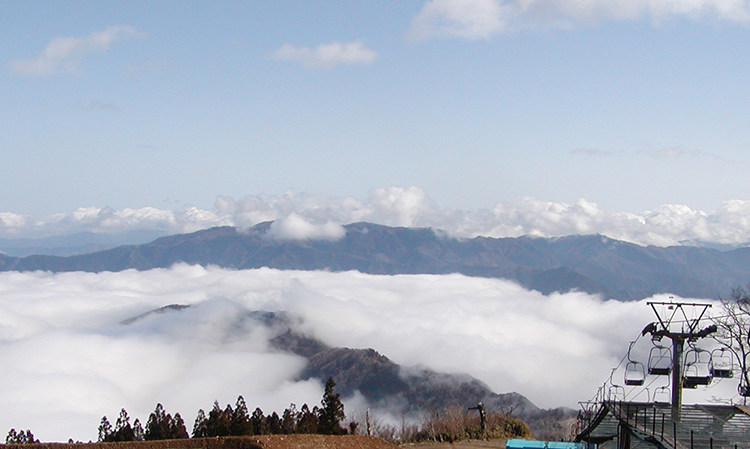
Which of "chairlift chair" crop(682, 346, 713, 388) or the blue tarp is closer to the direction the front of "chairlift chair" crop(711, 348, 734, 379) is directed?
the blue tarp

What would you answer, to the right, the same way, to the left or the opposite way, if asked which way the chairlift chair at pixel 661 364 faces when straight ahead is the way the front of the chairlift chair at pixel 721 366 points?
the opposite way

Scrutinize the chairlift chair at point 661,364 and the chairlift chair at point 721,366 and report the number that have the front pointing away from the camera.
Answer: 1
